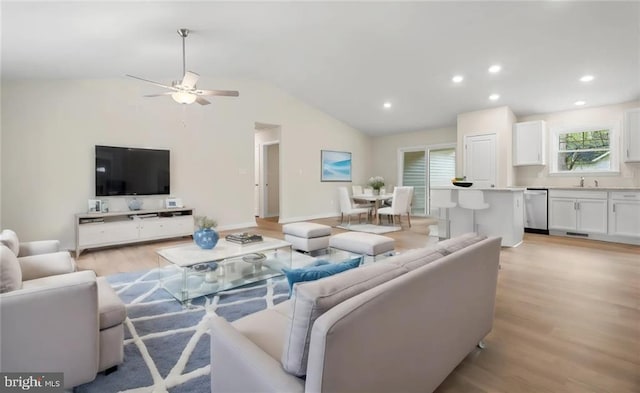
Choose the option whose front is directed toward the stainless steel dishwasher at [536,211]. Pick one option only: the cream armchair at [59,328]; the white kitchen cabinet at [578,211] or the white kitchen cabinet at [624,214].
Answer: the cream armchair

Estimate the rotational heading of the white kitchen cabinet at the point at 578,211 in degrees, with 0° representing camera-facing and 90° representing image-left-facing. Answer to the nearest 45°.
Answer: approximately 0°

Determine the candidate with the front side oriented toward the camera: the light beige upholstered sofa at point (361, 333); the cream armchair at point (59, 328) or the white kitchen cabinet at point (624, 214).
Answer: the white kitchen cabinet

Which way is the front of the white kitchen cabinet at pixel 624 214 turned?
toward the camera

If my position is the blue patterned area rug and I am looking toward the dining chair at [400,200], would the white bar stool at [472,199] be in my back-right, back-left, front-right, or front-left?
front-right

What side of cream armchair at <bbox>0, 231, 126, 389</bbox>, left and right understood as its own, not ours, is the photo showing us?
right

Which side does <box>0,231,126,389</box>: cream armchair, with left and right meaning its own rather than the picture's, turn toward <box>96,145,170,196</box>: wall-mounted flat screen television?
left

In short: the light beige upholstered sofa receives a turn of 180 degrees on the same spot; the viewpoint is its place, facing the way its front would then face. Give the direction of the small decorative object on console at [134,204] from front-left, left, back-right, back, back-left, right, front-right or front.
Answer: back

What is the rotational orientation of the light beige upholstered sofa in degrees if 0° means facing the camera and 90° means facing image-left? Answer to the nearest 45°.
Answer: approximately 135°

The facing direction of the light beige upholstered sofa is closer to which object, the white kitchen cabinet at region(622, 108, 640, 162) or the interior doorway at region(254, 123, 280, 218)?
the interior doorway

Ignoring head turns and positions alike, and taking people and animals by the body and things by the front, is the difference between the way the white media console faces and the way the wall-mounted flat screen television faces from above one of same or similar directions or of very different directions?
same or similar directions

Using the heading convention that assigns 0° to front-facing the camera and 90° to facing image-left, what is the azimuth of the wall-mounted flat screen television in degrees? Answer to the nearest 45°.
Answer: approximately 315°

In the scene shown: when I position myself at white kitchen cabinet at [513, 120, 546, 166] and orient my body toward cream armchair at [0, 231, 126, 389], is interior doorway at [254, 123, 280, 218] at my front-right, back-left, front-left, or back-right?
front-right

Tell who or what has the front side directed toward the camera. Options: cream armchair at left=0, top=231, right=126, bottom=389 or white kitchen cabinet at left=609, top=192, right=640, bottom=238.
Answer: the white kitchen cabinet

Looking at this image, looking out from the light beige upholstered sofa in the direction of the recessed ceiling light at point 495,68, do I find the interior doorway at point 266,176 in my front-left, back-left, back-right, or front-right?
front-left

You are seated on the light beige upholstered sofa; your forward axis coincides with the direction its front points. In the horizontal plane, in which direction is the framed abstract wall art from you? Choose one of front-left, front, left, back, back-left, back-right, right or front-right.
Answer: front-right

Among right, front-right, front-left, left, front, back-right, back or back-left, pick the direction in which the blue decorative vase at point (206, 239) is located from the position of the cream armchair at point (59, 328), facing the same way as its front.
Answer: front-left

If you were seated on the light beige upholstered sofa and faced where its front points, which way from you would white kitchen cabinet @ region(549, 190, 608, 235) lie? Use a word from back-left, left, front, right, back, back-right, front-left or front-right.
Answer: right
